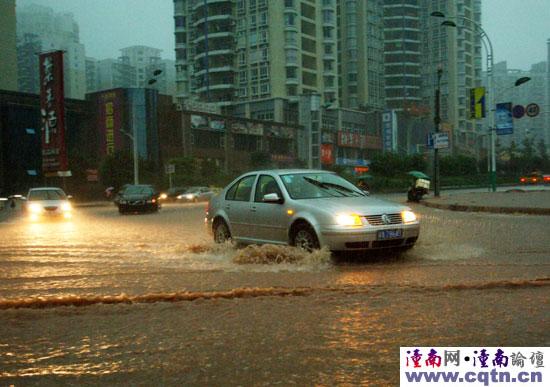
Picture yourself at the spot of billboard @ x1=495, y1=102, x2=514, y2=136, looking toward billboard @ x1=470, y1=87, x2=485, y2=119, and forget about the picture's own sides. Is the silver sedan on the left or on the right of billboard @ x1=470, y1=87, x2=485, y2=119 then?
left

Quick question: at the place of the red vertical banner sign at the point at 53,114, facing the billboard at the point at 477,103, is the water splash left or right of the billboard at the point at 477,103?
right

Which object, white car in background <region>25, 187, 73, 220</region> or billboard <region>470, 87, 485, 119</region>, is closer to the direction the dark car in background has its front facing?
the white car in background

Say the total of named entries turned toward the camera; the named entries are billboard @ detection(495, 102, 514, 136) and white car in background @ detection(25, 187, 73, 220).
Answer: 2

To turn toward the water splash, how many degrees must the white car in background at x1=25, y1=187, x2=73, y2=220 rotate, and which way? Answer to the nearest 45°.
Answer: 0° — it already faces it

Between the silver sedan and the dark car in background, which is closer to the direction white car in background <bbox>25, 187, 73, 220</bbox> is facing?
the silver sedan

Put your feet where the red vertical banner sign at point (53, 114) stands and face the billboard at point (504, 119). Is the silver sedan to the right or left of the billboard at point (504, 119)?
right

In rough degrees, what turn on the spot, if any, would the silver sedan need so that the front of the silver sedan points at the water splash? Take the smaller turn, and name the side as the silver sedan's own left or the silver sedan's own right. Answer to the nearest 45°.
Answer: approximately 90° to the silver sedan's own right

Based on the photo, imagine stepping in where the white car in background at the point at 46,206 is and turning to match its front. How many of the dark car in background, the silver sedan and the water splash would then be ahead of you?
2

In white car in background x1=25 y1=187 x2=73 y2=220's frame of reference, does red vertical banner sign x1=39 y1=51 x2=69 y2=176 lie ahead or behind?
behind
